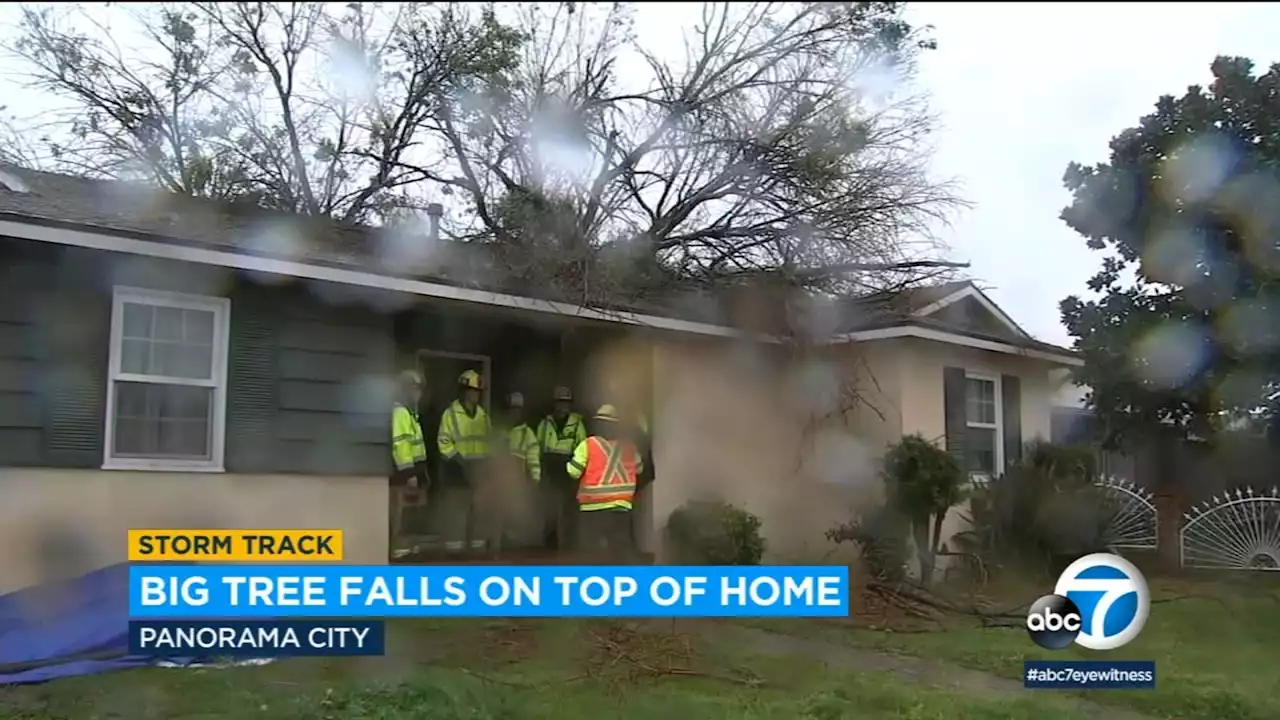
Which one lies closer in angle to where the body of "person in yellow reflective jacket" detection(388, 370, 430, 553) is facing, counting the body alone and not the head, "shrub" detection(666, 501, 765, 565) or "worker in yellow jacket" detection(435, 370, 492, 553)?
the shrub

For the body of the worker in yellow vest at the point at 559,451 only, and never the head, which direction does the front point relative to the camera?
toward the camera

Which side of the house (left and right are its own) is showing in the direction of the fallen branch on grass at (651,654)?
front

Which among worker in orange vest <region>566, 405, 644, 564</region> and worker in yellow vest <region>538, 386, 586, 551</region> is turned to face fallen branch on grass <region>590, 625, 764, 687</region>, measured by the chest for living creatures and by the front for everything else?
worker in yellow vest <region>538, 386, 586, 551</region>

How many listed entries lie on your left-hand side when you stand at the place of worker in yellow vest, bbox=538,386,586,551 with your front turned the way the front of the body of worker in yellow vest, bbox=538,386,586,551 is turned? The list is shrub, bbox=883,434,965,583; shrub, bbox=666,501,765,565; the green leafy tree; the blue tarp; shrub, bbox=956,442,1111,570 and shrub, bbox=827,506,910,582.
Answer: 5

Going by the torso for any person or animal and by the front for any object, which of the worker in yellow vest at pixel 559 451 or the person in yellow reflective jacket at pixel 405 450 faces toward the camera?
the worker in yellow vest at pixel 559 451

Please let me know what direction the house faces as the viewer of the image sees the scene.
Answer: facing the viewer and to the right of the viewer

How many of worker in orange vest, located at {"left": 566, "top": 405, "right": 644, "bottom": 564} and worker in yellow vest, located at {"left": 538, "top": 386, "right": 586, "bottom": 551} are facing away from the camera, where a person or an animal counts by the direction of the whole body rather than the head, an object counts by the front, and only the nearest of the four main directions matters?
1

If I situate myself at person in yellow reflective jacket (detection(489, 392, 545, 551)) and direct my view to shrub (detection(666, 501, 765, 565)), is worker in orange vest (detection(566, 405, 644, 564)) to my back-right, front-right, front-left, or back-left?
front-right

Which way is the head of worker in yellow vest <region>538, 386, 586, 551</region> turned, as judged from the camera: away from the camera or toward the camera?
toward the camera

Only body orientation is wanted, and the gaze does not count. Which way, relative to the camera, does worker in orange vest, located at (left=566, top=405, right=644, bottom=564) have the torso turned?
away from the camera

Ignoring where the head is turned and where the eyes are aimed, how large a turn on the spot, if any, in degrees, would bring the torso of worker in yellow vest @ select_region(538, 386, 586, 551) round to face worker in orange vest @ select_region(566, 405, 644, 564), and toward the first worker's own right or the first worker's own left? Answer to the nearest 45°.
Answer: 0° — they already face them

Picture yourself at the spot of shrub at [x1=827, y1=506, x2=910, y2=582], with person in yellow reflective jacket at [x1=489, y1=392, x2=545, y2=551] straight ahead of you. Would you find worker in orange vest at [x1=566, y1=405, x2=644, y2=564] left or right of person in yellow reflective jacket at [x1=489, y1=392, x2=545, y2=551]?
left

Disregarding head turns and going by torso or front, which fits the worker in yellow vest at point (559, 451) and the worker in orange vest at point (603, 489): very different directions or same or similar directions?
very different directions
